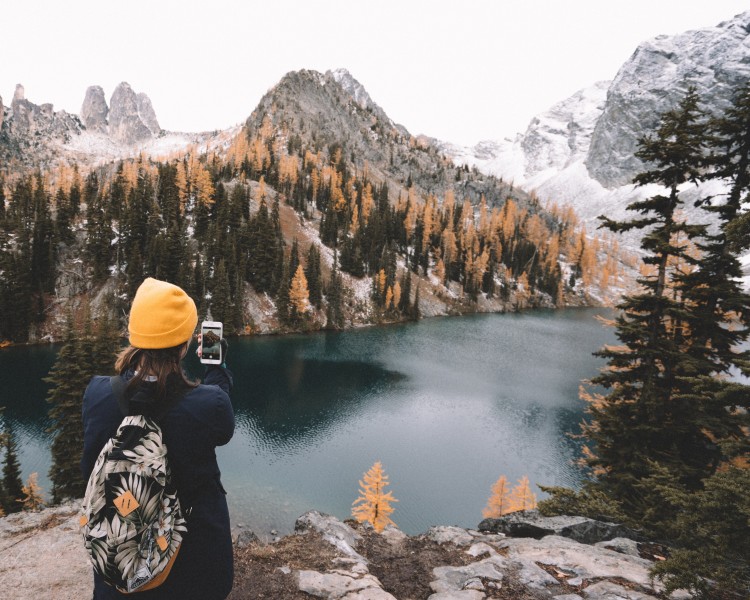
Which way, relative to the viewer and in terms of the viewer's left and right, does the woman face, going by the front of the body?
facing away from the viewer and to the right of the viewer

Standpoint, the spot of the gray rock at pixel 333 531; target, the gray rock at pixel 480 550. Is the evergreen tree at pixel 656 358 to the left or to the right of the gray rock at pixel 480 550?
left

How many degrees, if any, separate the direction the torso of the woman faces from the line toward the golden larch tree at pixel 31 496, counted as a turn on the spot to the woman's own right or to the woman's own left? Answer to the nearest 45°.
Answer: approximately 45° to the woman's own left

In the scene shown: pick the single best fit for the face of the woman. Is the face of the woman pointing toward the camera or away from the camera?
away from the camera

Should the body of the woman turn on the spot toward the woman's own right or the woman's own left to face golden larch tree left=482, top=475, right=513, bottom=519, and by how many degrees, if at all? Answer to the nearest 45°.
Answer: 0° — they already face it
